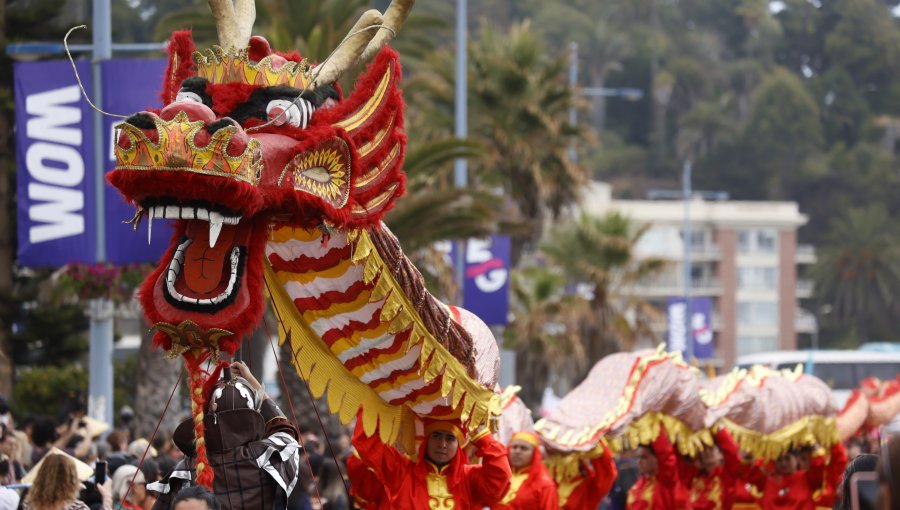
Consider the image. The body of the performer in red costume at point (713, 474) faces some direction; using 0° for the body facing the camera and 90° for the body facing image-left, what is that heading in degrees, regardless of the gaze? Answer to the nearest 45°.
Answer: approximately 45°

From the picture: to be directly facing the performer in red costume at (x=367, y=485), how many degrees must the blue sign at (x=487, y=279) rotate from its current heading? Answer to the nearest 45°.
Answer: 0° — it already faces them

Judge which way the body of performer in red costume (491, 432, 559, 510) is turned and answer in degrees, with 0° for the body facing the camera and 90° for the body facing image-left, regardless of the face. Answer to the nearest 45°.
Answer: approximately 45°

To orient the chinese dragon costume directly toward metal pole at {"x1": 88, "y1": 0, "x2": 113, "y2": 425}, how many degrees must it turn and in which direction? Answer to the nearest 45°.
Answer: approximately 135° to its right

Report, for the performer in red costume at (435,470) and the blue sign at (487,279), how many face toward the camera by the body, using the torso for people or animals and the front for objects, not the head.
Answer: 2

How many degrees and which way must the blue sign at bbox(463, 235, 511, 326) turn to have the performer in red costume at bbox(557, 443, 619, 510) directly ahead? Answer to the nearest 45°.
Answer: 0° — it already faces them
